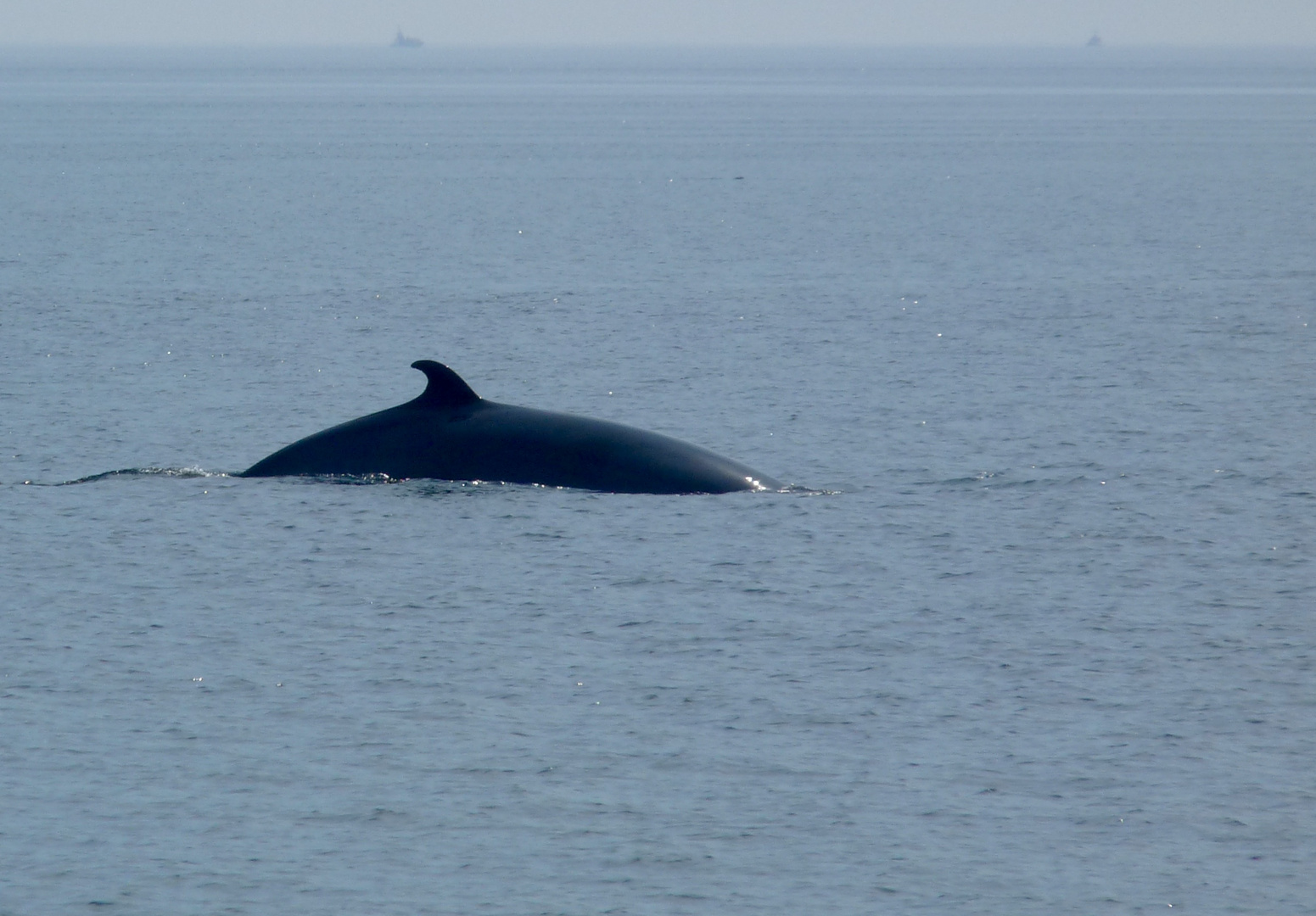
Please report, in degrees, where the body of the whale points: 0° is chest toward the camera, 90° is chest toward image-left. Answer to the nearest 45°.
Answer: approximately 270°
